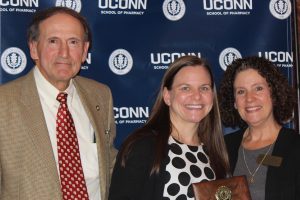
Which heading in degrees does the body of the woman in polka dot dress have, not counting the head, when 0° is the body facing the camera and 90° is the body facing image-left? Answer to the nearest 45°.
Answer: approximately 315°

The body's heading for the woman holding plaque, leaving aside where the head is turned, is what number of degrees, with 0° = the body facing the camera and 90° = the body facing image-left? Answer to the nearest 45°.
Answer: approximately 45°

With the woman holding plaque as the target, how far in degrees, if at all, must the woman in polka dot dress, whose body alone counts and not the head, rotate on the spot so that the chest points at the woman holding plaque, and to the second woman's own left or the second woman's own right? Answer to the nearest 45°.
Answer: approximately 90° to the second woman's own left
